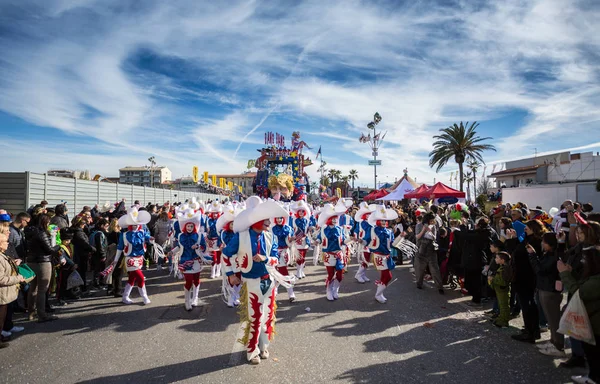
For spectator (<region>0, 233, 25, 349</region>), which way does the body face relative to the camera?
to the viewer's right

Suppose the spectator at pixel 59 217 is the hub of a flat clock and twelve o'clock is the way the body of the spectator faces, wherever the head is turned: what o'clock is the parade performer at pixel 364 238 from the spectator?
The parade performer is roughly at 1 o'clock from the spectator.

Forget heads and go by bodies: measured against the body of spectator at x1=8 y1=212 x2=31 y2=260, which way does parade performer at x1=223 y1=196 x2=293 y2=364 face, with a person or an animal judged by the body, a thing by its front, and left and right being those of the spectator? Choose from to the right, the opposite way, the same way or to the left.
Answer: to the right

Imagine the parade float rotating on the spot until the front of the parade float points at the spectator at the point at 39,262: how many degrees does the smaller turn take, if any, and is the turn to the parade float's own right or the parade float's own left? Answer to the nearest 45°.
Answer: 0° — it already faces them

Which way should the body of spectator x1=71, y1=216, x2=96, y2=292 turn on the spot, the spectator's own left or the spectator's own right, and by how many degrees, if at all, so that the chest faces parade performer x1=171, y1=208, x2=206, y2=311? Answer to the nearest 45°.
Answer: approximately 45° to the spectator's own right

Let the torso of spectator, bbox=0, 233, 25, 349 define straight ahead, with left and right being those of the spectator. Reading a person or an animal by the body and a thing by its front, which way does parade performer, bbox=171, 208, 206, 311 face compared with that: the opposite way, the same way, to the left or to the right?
to the right

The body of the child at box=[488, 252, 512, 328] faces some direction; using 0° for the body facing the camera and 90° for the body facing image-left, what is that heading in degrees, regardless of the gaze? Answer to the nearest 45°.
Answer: approximately 90°

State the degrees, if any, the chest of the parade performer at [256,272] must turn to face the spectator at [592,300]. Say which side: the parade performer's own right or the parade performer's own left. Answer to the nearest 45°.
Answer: approximately 45° to the parade performer's own left

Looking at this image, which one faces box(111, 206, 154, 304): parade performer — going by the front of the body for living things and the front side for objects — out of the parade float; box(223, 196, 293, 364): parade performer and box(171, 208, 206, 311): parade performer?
the parade float

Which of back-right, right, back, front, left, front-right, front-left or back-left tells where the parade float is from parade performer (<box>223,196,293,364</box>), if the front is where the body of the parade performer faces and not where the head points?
back-left

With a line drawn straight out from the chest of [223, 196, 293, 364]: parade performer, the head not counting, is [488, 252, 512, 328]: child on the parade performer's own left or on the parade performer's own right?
on the parade performer's own left

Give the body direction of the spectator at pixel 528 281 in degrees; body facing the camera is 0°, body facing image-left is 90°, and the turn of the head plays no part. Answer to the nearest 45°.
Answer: approximately 90°

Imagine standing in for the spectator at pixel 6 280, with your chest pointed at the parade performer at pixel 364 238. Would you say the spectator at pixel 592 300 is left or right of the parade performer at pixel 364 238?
right
